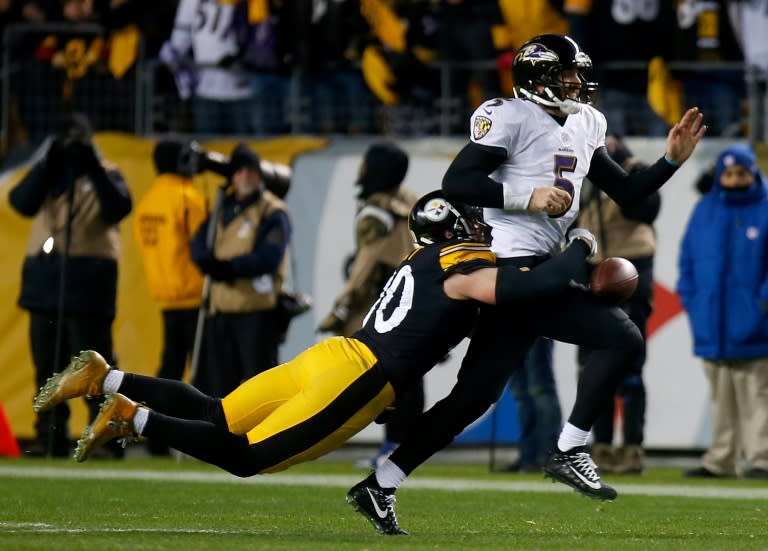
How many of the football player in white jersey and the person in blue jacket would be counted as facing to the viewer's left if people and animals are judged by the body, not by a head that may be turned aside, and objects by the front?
0

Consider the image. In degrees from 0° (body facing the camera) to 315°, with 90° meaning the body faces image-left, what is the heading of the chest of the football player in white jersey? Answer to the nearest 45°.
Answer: approximately 315°

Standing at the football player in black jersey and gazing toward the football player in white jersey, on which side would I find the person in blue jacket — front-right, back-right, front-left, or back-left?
front-left

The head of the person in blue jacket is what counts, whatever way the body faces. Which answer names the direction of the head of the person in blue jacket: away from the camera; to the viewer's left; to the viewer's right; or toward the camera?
toward the camera

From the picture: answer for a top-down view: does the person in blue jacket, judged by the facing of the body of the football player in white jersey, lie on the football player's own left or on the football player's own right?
on the football player's own left

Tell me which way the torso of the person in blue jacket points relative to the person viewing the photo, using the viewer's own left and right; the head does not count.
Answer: facing the viewer

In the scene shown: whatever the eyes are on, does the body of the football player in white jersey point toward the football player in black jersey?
no
